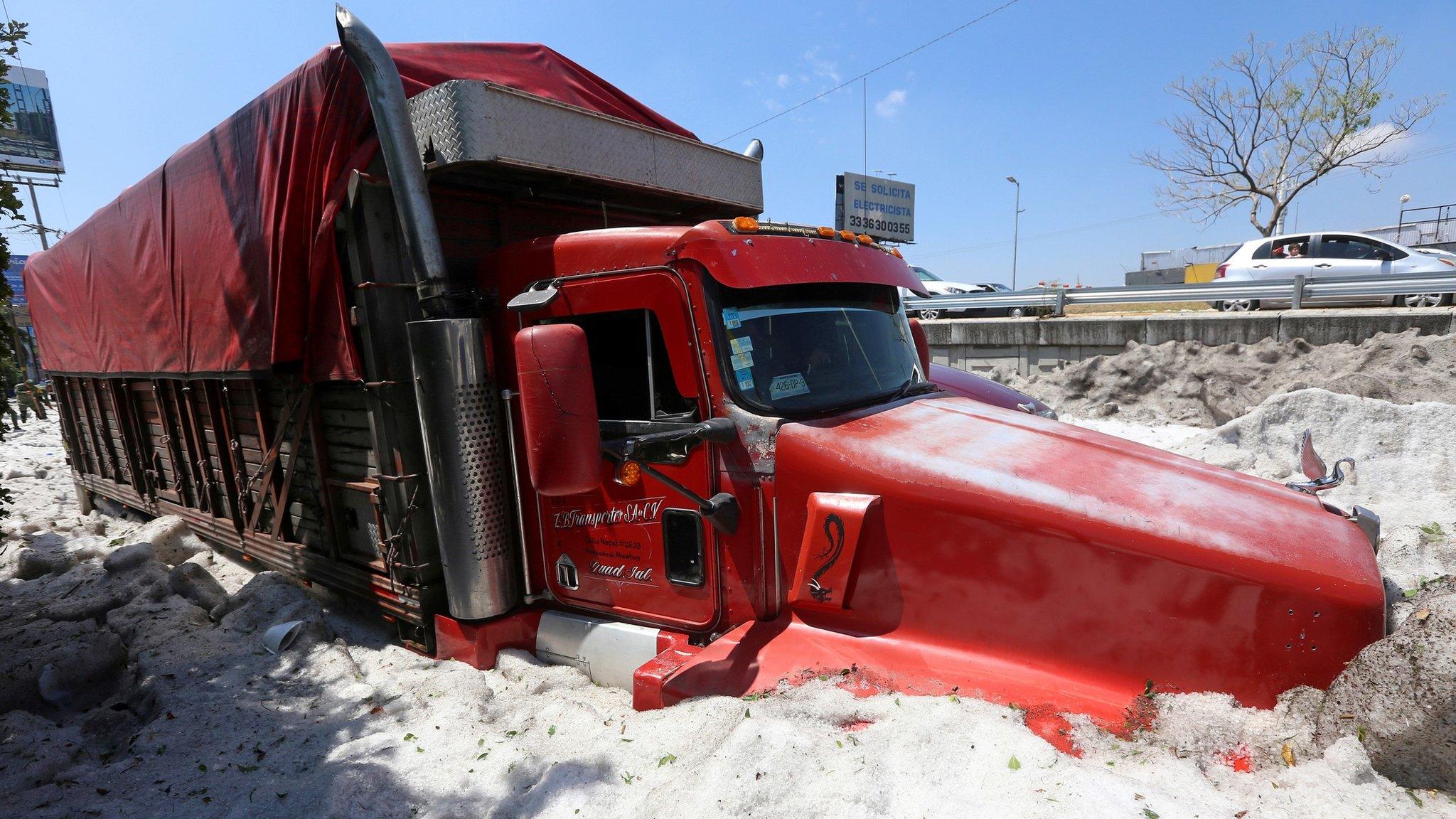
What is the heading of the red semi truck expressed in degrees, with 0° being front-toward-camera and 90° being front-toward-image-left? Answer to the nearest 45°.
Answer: approximately 315°

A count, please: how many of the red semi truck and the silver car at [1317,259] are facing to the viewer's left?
0

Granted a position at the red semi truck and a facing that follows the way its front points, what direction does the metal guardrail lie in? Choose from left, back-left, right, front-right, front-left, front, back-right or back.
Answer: left

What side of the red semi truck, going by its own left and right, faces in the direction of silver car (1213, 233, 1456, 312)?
left

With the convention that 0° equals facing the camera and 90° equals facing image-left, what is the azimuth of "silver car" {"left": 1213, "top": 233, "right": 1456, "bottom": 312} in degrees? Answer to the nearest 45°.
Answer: approximately 270°

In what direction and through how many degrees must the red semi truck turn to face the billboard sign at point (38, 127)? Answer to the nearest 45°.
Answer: approximately 180°

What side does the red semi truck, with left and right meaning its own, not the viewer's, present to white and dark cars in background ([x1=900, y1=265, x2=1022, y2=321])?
left
